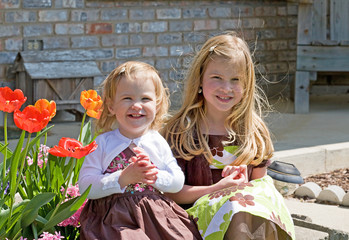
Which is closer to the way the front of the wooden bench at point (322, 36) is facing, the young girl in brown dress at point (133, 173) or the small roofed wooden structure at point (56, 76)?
the young girl in brown dress

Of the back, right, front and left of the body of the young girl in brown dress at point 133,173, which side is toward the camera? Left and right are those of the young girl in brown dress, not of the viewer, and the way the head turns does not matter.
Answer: front

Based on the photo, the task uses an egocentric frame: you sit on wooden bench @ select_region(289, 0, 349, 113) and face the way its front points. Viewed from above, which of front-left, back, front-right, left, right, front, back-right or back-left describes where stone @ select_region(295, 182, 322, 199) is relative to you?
front

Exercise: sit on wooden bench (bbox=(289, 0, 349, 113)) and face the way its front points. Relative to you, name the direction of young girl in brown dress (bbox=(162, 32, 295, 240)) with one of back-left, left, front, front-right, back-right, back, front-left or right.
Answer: front

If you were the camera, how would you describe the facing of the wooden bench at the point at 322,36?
facing the viewer

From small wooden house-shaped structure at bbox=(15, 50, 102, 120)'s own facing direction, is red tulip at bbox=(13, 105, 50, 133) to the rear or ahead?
ahead

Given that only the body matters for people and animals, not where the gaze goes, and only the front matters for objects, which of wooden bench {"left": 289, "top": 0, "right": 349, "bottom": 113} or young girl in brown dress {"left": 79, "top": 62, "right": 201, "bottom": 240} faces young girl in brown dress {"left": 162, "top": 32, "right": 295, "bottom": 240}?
the wooden bench
